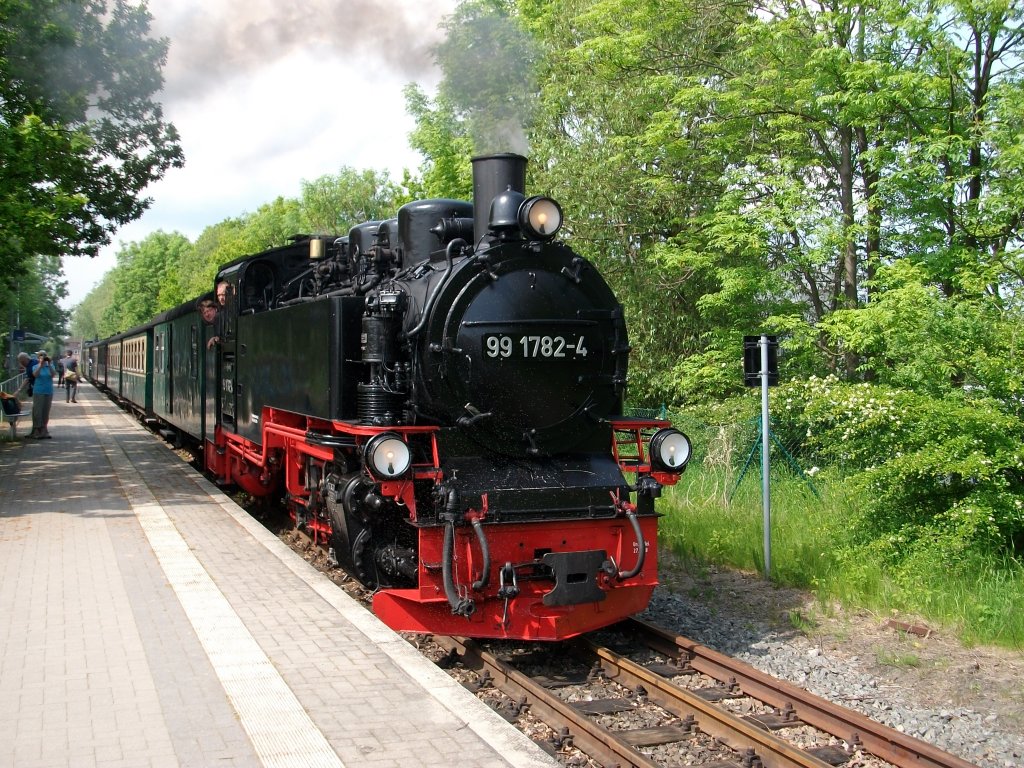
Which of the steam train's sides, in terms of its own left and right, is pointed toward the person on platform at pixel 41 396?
back

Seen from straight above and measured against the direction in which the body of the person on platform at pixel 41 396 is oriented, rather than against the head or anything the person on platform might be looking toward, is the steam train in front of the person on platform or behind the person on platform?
in front

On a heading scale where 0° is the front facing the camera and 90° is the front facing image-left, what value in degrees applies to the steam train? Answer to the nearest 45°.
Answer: approximately 315°

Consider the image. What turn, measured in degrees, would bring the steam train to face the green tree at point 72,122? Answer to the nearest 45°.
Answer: approximately 180°

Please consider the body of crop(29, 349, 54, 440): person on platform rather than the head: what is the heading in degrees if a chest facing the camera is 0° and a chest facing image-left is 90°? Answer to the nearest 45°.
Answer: approximately 315°

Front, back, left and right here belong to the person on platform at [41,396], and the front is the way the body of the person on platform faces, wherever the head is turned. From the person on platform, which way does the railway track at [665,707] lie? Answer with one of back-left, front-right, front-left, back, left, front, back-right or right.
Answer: front-right

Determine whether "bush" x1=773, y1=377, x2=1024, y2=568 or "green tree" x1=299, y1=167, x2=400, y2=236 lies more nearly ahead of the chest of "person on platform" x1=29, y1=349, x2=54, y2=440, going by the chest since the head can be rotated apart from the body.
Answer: the bush

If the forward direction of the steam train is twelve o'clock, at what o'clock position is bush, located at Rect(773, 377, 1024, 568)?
The bush is roughly at 10 o'clock from the steam train.

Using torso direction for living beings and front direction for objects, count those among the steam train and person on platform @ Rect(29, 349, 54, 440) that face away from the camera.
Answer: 0
